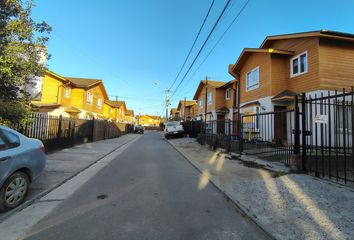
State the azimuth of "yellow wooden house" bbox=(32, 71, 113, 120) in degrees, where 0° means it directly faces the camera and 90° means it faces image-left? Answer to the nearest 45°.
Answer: approximately 315°

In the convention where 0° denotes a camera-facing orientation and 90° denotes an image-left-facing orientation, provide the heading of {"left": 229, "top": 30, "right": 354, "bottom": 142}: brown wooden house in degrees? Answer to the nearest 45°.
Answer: approximately 45°

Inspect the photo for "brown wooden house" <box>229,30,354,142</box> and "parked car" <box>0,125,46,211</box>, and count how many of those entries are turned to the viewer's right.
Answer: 0

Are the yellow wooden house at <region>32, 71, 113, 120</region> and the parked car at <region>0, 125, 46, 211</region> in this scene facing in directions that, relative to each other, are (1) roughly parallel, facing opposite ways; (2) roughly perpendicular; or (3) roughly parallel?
roughly perpendicular

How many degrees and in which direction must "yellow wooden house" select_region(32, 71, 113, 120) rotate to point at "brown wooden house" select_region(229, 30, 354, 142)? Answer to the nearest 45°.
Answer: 0° — it already faces it

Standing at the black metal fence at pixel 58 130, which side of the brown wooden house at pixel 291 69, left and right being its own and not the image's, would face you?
front

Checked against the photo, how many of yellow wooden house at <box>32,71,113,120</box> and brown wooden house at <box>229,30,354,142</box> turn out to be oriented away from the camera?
0

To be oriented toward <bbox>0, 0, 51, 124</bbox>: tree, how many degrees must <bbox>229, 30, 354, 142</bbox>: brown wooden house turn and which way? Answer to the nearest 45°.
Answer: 0° — it already faces it

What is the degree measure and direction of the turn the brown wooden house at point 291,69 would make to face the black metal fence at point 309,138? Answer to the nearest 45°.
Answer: approximately 45° to its left

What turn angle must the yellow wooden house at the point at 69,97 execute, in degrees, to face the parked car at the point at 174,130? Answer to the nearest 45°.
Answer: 0° — it already faces it
